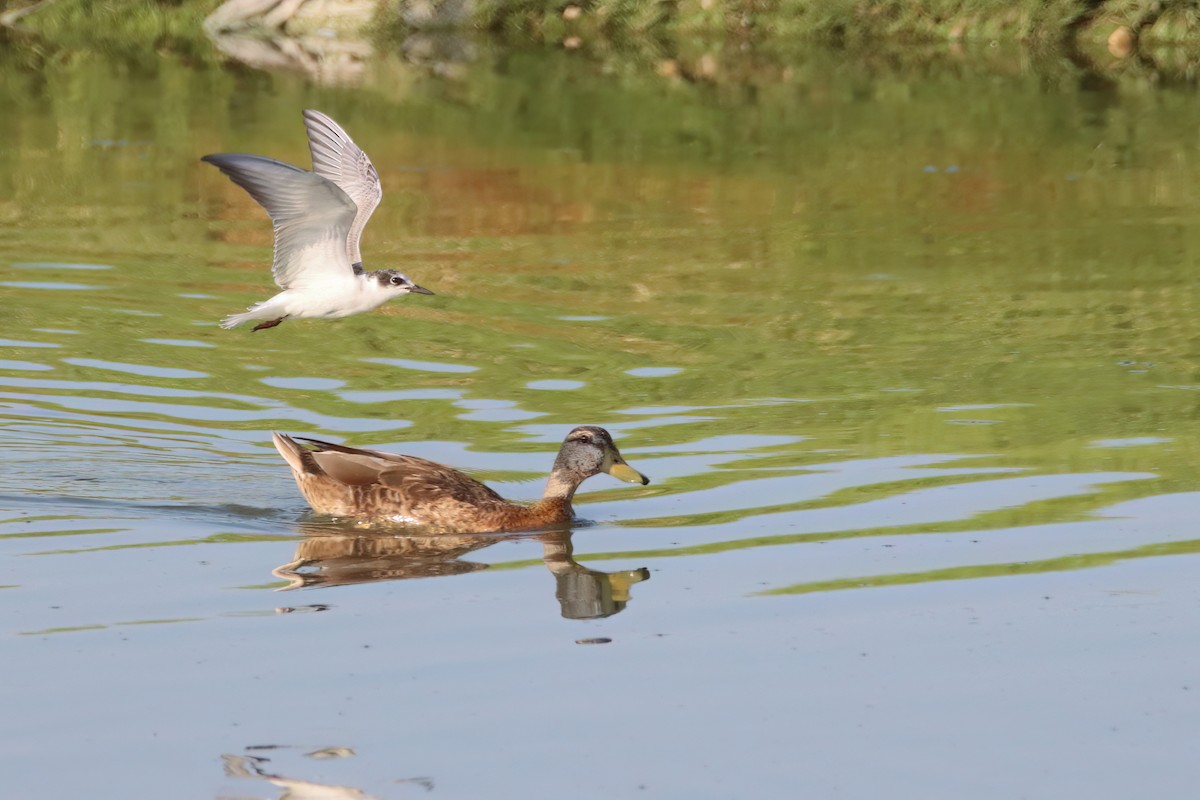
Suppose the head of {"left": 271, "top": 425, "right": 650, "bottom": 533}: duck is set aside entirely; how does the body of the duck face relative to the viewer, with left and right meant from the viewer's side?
facing to the right of the viewer

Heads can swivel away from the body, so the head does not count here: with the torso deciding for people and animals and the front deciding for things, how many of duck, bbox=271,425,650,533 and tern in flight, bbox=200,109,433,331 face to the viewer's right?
2

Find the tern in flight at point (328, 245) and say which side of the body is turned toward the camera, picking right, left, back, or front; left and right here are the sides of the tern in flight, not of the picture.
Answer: right
